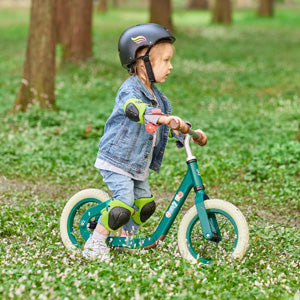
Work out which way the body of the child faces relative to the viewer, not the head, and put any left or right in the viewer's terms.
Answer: facing the viewer and to the right of the viewer

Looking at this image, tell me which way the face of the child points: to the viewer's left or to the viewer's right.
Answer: to the viewer's right

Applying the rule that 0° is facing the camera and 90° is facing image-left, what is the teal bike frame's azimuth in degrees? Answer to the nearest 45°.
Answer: approximately 270°
